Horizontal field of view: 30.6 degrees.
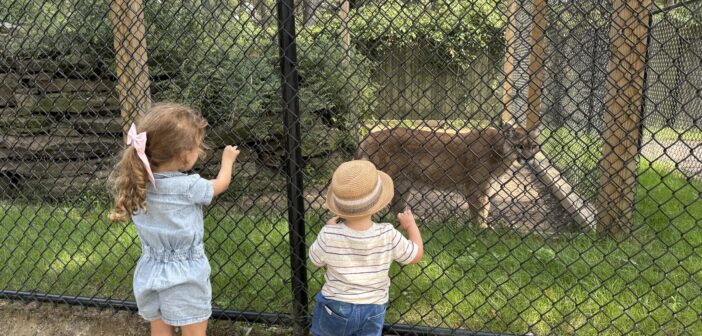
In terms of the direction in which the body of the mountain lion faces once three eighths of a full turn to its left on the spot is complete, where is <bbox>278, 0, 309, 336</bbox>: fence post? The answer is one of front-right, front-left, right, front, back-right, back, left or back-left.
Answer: back-left

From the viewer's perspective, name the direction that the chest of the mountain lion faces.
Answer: to the viewer's right

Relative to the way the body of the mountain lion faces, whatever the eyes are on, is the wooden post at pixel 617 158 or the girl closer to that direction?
the wooden post

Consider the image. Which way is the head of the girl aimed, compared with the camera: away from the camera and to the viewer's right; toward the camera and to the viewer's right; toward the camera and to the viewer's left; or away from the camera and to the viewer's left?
away from the camera and to the viewer's right

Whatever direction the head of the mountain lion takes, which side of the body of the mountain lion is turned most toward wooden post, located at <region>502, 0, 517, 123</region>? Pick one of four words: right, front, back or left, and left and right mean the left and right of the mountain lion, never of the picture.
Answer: left

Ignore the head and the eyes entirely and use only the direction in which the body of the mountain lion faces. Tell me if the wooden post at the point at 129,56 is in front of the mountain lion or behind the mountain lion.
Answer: behind

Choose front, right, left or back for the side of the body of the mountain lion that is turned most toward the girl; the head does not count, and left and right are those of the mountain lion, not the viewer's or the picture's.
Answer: right
